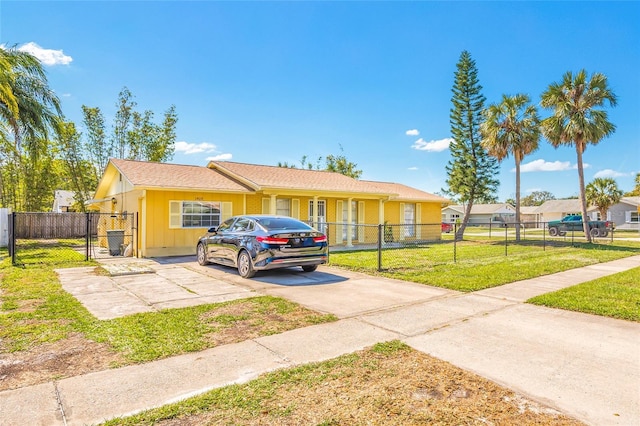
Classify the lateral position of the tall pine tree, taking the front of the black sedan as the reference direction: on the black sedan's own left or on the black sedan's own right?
on the black sedan's own right

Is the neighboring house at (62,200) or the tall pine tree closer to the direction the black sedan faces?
the neighboring house

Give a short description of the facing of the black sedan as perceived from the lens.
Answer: facing away from the viewer and to the left of the viewer

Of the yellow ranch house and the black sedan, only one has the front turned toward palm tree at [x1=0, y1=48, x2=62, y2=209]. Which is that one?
the black sedan

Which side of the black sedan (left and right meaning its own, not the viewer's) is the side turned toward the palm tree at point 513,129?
right

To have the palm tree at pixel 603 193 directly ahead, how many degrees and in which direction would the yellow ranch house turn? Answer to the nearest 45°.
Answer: approximately 90° to its left

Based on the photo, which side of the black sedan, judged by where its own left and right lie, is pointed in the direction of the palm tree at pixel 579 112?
right

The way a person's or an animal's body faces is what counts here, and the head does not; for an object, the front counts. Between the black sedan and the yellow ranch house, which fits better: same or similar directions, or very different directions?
very different directions

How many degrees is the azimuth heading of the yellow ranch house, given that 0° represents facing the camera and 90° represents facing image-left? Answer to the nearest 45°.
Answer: approximately 315°

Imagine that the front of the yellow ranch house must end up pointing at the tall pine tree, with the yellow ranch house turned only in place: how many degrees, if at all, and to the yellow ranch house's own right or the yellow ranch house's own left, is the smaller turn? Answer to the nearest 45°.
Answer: approximately 90° to the yellow ranch house's own left

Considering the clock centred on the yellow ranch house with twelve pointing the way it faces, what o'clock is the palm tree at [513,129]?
The palm tree is roughly at 10 o'clock from the yellow ranch house.

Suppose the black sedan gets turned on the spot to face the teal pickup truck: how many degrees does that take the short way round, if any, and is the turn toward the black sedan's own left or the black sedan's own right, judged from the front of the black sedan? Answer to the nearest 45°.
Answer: approximately 90° to the black sedan's own right
